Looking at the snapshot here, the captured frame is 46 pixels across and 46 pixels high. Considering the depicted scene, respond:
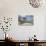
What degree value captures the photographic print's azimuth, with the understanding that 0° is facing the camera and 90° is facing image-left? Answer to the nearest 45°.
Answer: approximately 0°
